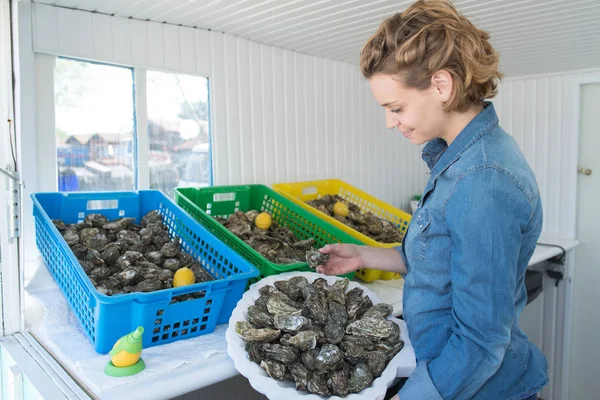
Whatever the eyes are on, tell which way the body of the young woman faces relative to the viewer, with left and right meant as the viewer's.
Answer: facing to the left of the viewer

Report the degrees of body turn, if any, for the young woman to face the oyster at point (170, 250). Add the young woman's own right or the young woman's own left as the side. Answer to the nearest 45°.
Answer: approximately 45° to the young woman's own right

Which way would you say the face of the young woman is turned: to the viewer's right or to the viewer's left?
to the viewer's left

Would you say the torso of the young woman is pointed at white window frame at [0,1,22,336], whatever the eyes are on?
yes

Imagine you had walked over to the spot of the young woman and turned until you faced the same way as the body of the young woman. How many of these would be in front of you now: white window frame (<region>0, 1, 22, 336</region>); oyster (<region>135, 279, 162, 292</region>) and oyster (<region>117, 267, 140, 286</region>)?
3
